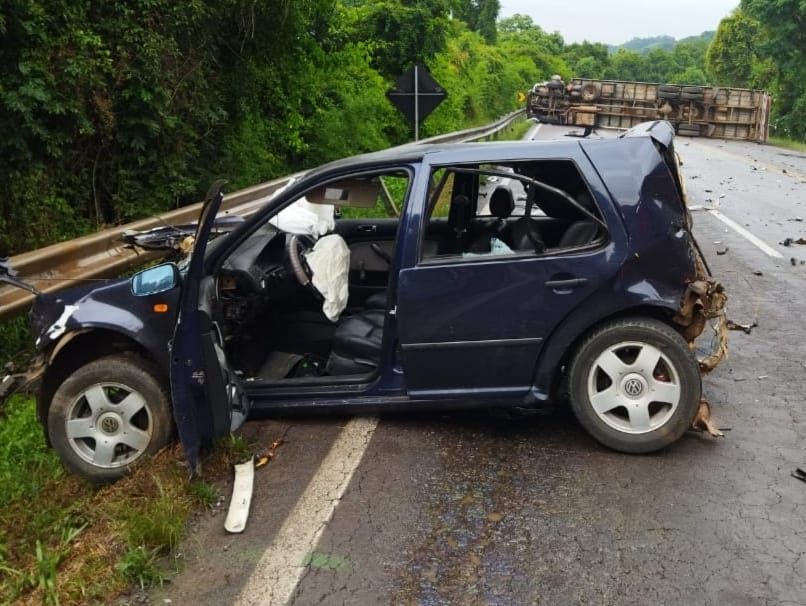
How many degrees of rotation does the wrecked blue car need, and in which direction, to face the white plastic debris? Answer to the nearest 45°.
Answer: approximately 45° to its left

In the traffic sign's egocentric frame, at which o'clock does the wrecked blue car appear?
The wrecked blue car is roughly at 6 o'clock from the traffic sign.

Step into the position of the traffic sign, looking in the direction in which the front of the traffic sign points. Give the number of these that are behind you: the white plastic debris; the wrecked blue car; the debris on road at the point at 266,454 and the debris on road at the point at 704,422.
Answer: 4

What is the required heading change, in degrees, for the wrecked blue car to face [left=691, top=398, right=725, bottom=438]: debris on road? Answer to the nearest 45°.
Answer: approximately 180°

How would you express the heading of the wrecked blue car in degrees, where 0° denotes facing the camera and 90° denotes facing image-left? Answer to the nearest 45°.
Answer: approximately 90°

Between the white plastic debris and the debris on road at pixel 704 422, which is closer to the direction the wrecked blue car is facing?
the white plastic debris

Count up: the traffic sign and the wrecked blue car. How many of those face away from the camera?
1

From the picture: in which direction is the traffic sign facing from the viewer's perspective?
away from the camera

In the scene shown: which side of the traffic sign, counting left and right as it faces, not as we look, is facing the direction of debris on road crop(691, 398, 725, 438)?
back

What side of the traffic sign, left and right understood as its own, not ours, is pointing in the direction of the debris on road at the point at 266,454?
back
